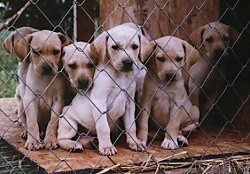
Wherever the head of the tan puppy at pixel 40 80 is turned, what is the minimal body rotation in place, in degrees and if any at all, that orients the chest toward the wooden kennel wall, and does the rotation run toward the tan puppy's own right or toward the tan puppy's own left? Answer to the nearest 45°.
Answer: approximately 135° to the tan puppy's own left

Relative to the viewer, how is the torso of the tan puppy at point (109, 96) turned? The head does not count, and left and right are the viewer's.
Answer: facing the viewer and to the right of the viewer

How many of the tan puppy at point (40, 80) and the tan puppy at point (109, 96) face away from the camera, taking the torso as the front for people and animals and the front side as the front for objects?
0

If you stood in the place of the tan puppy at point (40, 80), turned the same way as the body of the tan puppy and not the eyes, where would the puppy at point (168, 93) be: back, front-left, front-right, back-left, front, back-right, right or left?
left

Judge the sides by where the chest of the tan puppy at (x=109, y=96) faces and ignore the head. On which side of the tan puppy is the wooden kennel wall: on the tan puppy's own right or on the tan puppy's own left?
on the tan puppy's own left

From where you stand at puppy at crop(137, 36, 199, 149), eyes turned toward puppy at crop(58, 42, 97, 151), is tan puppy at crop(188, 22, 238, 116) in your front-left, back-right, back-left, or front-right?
back-right

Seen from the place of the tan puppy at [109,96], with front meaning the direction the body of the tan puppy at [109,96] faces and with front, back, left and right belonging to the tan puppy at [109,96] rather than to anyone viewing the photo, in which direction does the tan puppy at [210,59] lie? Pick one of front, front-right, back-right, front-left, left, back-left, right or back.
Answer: left

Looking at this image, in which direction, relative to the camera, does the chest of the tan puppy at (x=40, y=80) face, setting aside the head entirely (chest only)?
toward the camera

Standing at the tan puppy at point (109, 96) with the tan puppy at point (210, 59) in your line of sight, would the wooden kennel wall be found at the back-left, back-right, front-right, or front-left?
front-left
